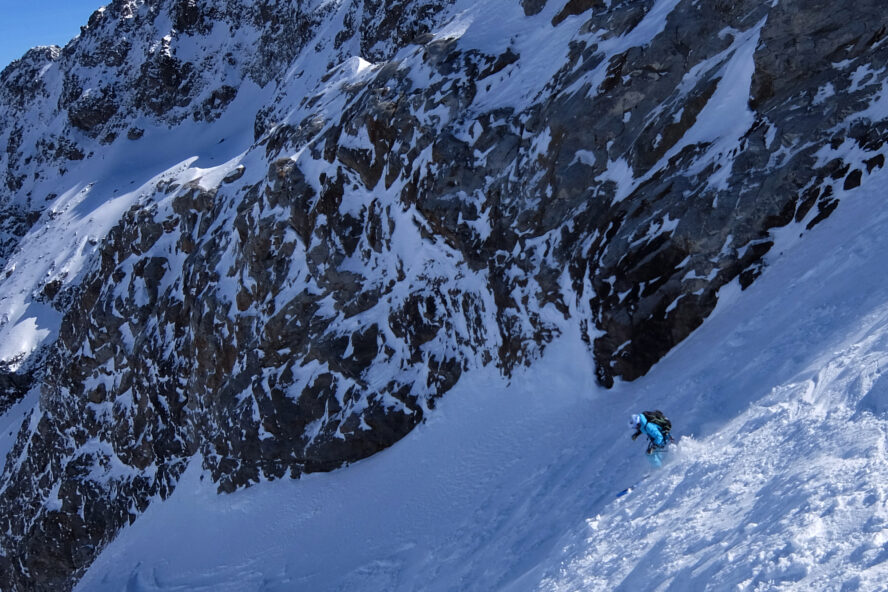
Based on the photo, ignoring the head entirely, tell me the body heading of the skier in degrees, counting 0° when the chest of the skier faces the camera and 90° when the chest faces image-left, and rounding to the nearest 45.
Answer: approximately 90°
